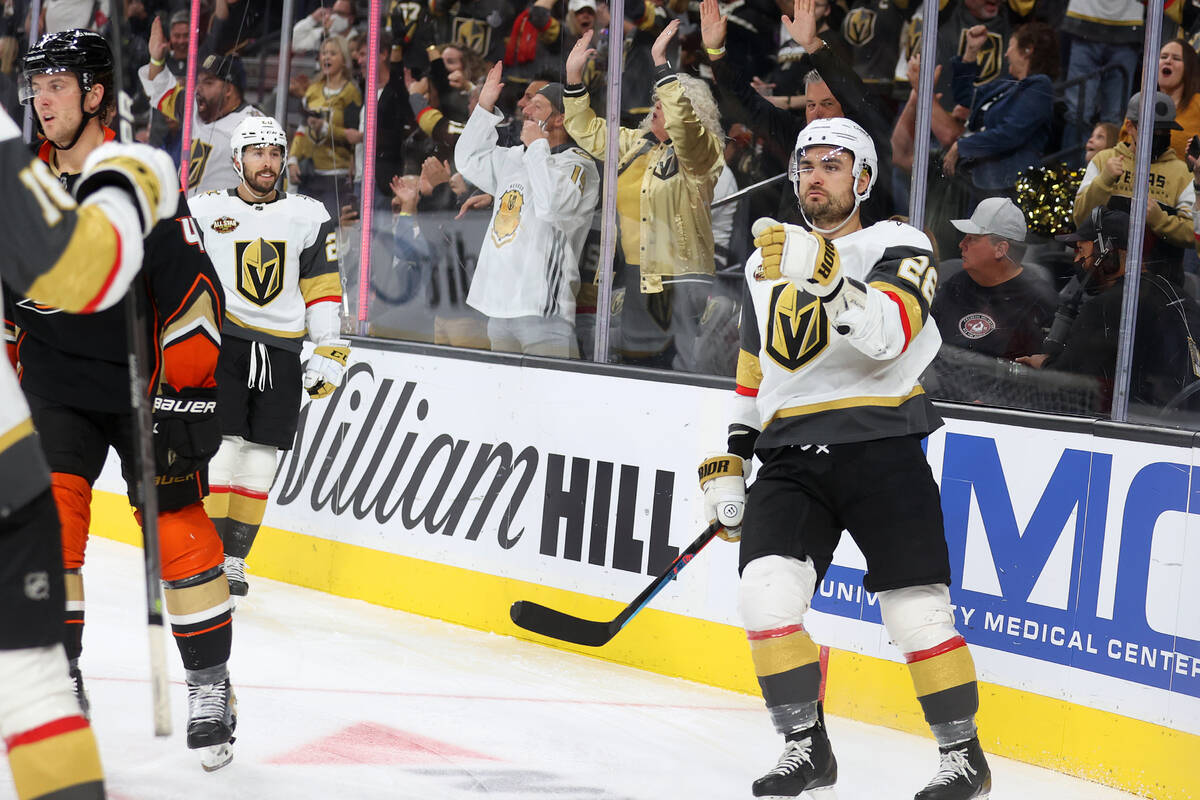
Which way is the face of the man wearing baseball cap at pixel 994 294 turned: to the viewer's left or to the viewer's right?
to the viewer's left

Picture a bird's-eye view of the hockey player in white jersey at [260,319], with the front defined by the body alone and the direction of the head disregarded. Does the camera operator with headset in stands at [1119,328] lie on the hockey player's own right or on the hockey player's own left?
on the hockey player's own left

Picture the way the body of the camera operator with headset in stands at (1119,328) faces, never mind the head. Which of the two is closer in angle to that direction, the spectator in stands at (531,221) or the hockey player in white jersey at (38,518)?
the spectator in stands

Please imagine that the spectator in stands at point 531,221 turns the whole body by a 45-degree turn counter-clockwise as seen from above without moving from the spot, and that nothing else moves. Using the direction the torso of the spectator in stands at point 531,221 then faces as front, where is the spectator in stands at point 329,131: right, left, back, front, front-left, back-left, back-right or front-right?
back-right

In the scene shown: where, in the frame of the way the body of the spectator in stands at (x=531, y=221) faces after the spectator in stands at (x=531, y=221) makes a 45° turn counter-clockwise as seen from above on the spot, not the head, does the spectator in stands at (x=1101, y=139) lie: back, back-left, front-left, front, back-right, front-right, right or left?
front-left

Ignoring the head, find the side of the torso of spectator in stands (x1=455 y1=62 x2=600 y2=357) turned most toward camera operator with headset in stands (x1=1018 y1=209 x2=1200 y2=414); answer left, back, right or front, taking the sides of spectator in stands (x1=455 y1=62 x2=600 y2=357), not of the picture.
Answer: left

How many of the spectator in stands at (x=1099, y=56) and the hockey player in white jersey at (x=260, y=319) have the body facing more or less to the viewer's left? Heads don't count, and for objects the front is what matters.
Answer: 0

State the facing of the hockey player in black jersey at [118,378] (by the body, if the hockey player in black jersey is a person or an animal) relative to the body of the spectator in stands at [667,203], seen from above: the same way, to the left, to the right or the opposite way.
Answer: the same way

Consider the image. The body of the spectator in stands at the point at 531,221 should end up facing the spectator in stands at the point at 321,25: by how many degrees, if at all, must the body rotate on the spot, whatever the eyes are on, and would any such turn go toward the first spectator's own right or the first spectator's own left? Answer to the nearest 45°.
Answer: approximately 90° to the first spectator's own right

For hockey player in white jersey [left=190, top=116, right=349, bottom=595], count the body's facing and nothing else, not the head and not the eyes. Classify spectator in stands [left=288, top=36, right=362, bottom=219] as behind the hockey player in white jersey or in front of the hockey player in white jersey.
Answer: behind

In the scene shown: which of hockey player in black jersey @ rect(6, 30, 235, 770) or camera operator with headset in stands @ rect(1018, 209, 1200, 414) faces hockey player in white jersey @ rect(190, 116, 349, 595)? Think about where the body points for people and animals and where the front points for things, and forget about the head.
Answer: the camera operator with headset in stands

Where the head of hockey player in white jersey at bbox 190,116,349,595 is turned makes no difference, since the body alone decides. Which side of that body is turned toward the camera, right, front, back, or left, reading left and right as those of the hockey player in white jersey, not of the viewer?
front

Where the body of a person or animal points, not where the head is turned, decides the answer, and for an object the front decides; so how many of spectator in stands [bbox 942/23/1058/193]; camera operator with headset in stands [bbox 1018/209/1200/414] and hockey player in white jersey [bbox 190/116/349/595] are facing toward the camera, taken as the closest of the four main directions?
1

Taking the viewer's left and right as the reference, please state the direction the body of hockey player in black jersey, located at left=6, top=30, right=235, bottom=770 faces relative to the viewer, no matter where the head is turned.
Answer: facing the viewer and to the left of the viewer

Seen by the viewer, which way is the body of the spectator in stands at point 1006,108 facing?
to the viewer's left
